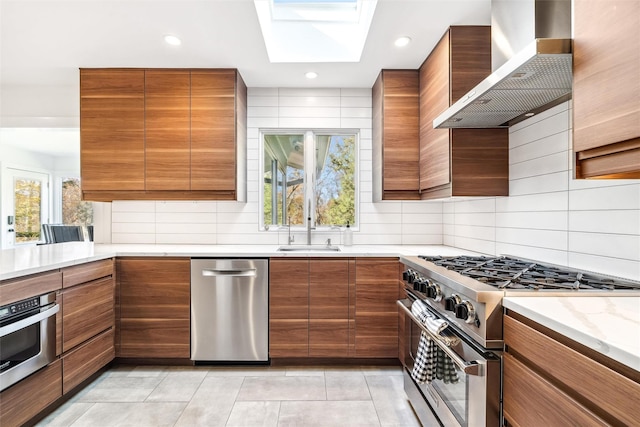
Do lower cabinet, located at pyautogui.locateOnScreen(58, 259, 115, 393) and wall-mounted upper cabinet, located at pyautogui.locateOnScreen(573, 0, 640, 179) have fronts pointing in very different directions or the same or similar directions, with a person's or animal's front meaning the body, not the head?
very different directions

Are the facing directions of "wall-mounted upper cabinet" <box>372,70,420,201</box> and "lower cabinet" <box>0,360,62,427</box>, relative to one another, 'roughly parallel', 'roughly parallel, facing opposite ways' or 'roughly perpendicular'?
roughly perpendicular

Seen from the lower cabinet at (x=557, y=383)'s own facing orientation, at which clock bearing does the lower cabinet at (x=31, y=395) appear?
the lower cabinet at (x=31, y=395) is roughly at 1 o'clock from the lower cabinet at (x=557, y=383).

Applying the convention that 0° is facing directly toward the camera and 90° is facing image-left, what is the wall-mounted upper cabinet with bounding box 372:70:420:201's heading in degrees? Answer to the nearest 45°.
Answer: approximately 0°

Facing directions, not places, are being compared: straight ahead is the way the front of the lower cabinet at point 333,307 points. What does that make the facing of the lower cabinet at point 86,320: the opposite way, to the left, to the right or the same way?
to the left

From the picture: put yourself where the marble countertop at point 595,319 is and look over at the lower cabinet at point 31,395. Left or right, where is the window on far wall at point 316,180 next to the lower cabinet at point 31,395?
right

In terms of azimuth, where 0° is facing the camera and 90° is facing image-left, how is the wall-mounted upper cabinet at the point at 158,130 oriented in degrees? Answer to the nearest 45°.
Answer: approximately 0°

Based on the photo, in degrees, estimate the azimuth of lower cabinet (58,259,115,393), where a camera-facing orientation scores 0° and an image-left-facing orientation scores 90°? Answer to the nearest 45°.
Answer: approximately 315°
